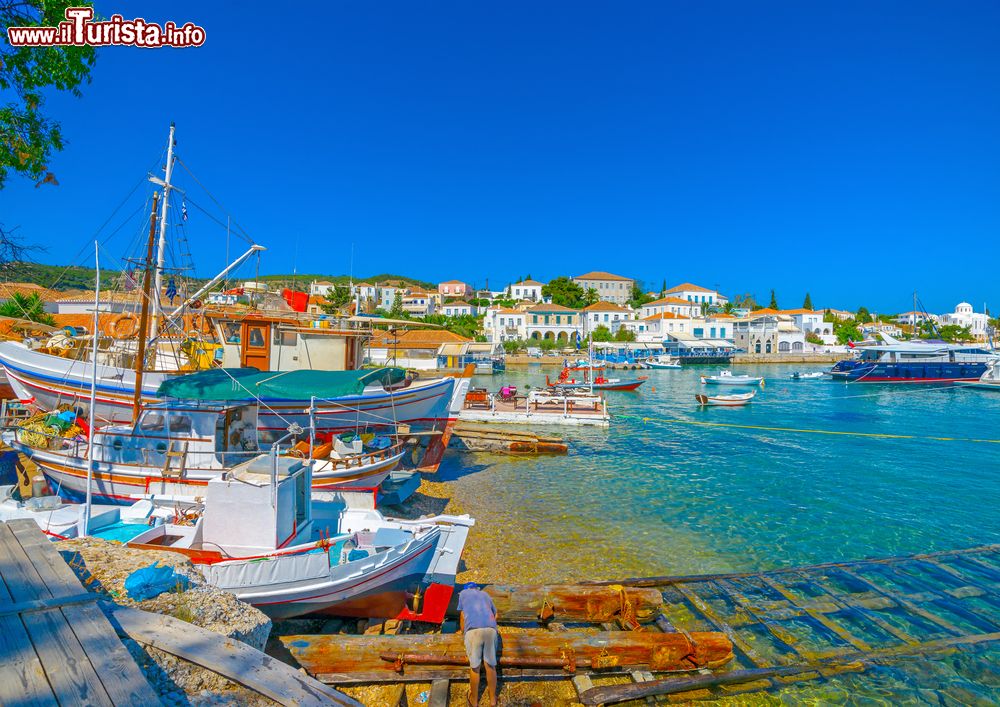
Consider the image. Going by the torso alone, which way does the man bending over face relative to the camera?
away from the camera

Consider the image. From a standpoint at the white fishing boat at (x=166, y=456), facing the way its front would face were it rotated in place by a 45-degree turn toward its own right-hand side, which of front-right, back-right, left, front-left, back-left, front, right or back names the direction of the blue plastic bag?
back-left

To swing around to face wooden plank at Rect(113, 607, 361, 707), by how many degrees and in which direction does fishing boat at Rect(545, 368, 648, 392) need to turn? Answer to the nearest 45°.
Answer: approximately 90° to its right

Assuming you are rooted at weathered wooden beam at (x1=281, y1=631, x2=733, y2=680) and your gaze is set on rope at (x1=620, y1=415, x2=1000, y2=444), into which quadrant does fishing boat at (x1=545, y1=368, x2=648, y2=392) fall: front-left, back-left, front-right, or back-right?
front-left

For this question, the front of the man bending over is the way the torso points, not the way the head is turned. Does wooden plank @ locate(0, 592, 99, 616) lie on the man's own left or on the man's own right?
on the man's own left

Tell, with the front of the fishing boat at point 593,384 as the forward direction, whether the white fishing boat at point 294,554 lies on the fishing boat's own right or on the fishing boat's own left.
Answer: on the fishing boat's own right

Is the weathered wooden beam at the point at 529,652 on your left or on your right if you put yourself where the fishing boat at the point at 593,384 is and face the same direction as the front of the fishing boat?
on your right

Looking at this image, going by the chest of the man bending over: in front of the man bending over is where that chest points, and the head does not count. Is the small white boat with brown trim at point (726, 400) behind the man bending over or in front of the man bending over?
in front

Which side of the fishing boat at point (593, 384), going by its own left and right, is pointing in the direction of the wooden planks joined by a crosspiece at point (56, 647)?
right

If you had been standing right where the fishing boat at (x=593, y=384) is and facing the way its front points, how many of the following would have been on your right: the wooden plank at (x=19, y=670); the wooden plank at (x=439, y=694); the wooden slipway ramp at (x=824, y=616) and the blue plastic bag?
4

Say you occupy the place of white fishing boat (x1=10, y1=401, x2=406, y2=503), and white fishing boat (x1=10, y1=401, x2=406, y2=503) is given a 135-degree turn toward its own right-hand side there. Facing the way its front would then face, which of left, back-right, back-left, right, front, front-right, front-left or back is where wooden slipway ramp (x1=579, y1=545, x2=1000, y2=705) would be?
right

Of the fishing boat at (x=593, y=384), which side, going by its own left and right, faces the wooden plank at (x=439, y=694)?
right

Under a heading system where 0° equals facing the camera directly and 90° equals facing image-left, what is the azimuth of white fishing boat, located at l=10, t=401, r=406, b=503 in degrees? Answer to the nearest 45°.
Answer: approximately 90°

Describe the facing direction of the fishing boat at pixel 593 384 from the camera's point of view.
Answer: facing to the right of the viewer
